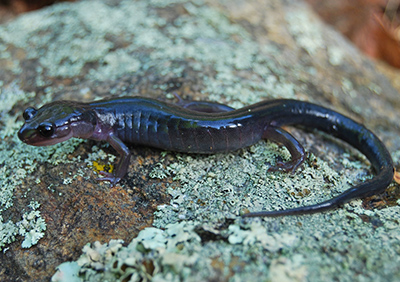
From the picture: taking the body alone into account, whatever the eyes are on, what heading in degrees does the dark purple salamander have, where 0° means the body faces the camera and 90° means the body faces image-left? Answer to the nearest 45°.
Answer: approximately 90°
